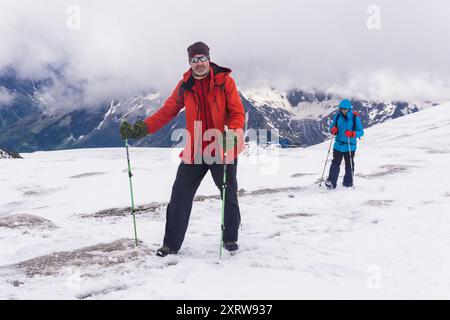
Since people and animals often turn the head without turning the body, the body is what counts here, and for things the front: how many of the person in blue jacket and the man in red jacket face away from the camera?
0

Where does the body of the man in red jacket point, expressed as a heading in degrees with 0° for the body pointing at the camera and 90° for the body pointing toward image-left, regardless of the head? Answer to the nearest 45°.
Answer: approximately 0°

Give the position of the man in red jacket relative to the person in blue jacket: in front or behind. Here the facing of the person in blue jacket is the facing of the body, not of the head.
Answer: in front

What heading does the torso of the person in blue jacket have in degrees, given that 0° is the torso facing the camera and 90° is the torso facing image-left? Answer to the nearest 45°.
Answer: approximately 45°

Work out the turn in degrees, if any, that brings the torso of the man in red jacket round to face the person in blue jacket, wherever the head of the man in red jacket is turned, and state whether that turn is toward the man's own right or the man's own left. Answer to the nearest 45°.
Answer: approximately 135° to the man's own left
